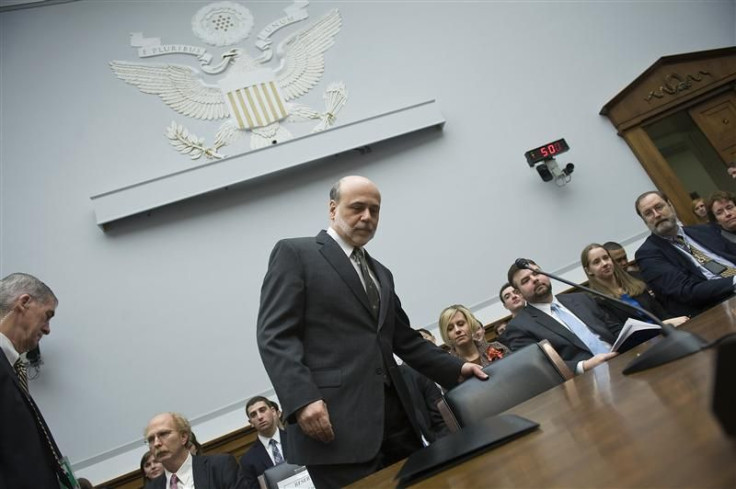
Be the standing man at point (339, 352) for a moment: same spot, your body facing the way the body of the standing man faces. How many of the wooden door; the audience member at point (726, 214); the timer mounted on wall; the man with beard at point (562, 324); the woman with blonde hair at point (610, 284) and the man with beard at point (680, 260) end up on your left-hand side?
6

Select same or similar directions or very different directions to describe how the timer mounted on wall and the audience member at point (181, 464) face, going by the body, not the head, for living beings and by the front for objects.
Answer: same or similar directions

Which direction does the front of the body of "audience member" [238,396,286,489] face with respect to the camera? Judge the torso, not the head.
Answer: toward the camera

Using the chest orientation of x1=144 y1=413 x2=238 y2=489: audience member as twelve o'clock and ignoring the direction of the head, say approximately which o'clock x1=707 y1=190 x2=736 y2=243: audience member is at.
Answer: x1=707 y1=190 x2=736 y2=243: audience member is roughly at 8 o'clock from x1=144 y1=413 x2=238 y2=489: audience member.

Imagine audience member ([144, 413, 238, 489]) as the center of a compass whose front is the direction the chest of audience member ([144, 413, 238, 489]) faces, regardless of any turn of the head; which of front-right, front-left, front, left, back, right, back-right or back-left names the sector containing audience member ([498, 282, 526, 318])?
back-left

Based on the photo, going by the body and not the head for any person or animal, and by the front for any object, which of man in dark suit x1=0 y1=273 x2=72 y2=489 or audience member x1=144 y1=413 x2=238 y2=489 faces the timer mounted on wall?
the man in dark suit

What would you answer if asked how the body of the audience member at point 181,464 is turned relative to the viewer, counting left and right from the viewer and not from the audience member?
facing the viewer and to the left of the viewer

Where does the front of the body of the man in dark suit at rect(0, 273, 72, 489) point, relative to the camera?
to the viewer's right

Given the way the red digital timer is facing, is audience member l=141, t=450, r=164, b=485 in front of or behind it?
in front

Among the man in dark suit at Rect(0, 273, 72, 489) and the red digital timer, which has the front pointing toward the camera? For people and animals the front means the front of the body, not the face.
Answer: the red digital timer

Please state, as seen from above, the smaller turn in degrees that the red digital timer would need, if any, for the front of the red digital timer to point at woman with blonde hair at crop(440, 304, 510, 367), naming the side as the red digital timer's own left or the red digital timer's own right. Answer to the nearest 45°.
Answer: approximately 45° to the red digital timer's own right

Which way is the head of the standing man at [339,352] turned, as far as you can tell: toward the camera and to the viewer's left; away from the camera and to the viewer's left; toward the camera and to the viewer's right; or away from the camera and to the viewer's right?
toward the camera and to the viewer's right

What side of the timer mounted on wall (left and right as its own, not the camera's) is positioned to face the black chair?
front

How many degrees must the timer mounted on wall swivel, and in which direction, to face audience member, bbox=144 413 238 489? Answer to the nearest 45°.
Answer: approximately 45° to its right

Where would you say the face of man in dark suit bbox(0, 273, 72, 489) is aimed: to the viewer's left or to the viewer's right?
to the viewer's right

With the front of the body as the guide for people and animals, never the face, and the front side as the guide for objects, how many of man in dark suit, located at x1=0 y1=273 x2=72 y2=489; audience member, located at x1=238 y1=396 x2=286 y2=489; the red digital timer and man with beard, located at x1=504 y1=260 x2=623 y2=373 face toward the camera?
3

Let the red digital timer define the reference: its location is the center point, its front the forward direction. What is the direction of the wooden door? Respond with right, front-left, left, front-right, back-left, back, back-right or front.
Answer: back-left

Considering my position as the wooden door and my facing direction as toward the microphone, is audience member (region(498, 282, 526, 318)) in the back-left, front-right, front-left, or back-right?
front-right

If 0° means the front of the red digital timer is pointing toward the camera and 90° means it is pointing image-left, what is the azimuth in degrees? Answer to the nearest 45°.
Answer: approximately 0°
